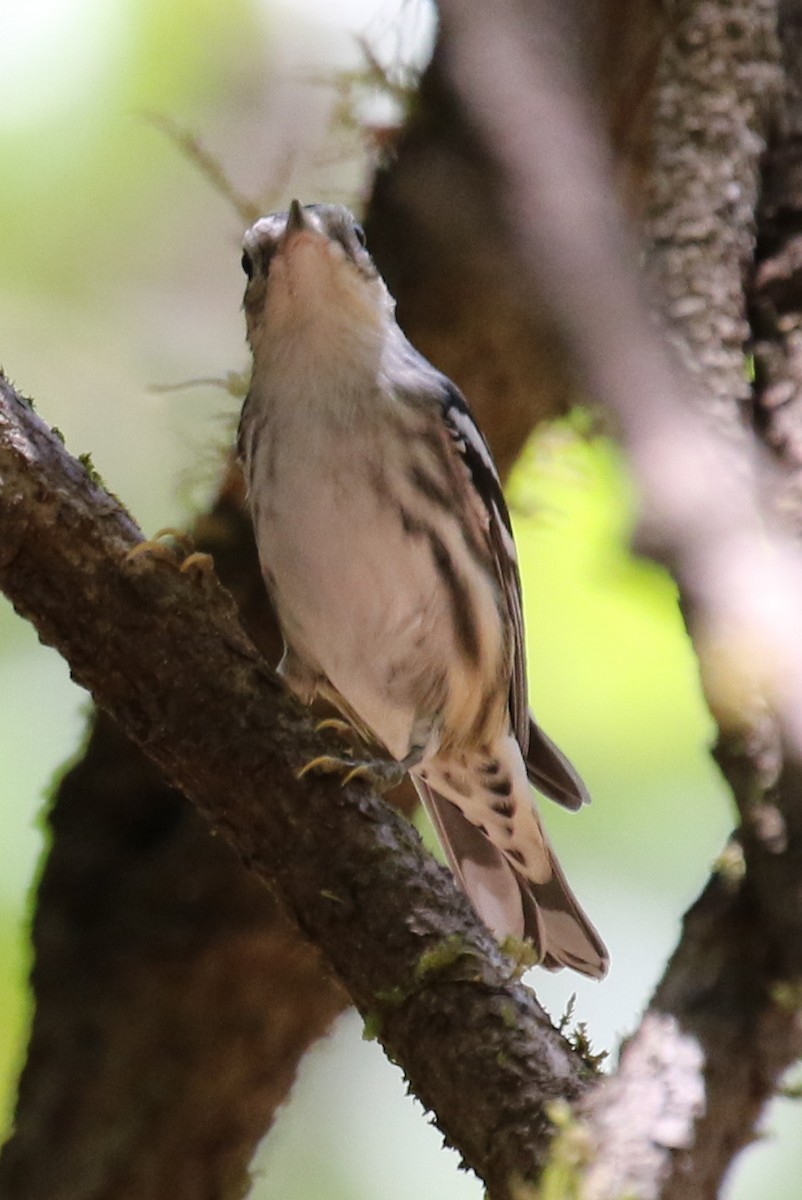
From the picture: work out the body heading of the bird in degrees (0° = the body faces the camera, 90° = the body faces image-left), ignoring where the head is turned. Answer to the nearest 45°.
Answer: approximately 45°
